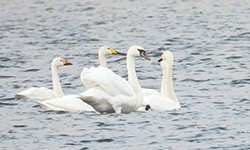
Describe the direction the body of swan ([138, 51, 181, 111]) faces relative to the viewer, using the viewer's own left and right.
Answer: facing to the right of the viewer

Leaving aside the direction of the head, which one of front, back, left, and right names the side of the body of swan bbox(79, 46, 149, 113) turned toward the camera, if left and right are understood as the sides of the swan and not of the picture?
right

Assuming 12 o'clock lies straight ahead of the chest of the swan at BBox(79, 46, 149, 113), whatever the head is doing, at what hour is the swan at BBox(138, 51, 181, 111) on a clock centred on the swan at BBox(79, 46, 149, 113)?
the swan at BBox(138, 51, 181, 111) is roughly at 11 o'clock from the swan at BBox(79, 46, 149, 113).

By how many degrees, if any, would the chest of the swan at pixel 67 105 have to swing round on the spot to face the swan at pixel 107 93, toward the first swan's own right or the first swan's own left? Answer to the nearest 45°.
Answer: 0° — it already faces it

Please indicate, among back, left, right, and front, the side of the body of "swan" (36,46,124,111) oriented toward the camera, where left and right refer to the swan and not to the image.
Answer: right

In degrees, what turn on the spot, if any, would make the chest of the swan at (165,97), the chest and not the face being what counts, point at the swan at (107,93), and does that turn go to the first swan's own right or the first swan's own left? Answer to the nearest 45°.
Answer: approximately 135° to the first swan's own right
